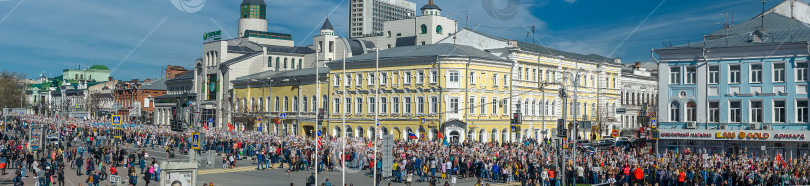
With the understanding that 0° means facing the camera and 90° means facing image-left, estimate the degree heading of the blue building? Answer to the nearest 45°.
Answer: approximately 0°

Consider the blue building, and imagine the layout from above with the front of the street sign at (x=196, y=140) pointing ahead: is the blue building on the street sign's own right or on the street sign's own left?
on the street sign's own left

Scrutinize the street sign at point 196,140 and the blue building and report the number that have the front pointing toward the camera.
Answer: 2

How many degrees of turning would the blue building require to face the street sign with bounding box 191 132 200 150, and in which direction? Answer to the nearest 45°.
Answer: approximately 45° to its right

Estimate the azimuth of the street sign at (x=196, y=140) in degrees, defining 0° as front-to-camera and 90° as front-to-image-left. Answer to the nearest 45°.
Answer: approximately 0°
